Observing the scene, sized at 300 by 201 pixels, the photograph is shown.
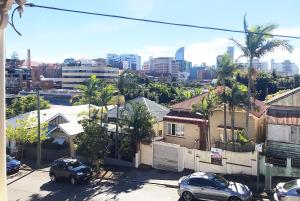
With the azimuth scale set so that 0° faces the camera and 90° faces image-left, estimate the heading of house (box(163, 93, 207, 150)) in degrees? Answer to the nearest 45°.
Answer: approximately 0°

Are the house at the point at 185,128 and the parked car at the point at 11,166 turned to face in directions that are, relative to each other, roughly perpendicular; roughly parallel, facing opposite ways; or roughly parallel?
roughly perpendicular

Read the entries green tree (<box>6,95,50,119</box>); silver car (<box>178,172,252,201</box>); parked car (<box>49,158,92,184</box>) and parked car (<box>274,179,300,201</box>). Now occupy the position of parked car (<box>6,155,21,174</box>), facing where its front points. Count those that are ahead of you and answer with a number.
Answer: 3

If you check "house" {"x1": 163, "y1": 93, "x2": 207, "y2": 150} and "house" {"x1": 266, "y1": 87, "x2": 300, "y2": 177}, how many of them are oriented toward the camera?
2

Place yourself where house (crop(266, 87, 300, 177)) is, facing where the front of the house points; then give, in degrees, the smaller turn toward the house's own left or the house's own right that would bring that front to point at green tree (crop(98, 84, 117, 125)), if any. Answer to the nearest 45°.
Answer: approximately 90° to the house's own right

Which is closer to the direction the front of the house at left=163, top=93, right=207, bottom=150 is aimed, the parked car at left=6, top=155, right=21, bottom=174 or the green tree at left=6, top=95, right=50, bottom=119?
the parked car

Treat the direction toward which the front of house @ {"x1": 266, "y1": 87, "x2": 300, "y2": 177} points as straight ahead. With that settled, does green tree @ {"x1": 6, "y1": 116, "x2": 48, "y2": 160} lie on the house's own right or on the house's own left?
on the house's own right
